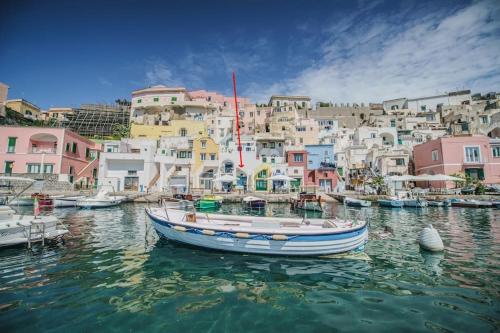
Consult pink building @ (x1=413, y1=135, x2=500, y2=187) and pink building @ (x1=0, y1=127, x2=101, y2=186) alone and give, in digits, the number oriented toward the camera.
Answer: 2

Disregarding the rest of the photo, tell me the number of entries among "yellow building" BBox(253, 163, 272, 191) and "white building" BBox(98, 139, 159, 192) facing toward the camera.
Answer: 2

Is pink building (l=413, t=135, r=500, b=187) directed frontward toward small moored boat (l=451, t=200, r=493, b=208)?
yes

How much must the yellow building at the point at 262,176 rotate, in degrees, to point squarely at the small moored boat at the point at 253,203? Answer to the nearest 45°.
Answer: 0° — it already faces it

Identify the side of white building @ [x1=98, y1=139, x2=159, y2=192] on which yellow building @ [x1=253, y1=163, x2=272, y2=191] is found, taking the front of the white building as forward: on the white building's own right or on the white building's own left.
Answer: on the white building's own left

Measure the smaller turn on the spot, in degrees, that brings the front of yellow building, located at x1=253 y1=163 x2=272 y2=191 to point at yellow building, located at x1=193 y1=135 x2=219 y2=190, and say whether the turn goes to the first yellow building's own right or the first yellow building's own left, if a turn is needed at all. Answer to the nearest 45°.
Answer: approximately 90° to the first yellow building's own right

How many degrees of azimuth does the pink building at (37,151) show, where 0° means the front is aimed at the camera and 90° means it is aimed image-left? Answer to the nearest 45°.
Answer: approximately 0°

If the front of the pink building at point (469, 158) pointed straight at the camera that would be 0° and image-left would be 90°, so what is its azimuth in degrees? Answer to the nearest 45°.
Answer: approximately 0°
